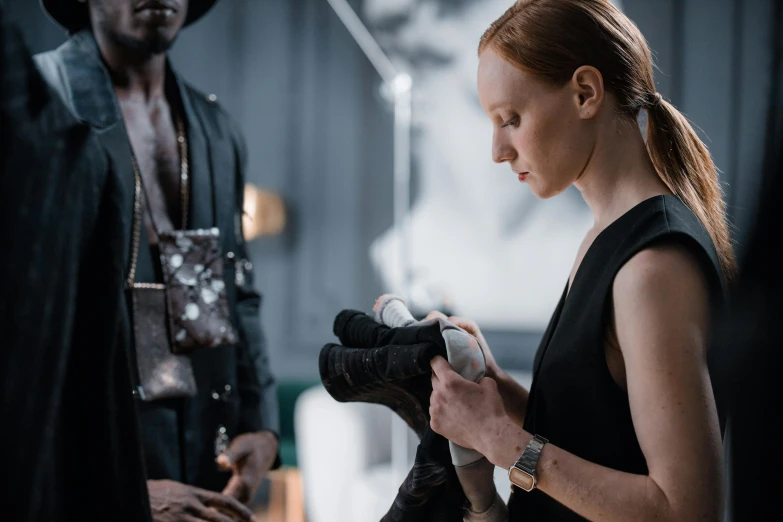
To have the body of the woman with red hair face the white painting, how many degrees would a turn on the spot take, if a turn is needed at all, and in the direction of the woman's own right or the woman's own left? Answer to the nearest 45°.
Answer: approximately 90° to the woman's own right

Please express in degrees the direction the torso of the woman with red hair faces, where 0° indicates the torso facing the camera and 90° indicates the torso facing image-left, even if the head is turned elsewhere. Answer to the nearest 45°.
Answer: approximately 90°

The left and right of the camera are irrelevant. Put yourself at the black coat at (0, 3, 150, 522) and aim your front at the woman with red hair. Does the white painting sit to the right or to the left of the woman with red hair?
left

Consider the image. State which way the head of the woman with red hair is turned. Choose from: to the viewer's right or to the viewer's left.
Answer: to the viewer's left

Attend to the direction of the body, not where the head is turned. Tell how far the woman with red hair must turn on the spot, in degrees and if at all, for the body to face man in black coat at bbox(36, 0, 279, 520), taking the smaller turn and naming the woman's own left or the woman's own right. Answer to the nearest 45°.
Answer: approximately 45° to the woman's own right

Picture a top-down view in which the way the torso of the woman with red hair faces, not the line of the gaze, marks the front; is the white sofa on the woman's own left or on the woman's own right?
on the woman's own right

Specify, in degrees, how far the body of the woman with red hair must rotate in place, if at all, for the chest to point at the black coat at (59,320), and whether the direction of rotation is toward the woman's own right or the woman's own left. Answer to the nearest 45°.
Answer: approximately 45° to the woman's own left

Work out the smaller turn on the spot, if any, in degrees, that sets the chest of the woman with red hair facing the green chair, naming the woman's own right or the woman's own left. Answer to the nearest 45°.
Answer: approximately 45° to the woman's own right
